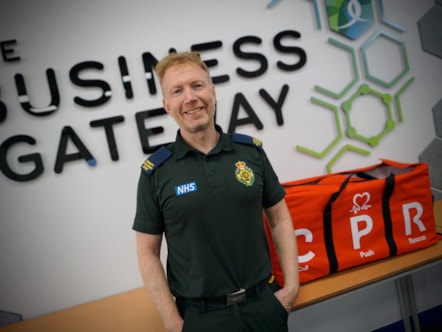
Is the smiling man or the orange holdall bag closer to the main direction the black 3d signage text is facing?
the smiling man

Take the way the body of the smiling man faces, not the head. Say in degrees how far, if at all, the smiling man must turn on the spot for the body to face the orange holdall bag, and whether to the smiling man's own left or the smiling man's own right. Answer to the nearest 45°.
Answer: approximately 135° to the smiling man's own left

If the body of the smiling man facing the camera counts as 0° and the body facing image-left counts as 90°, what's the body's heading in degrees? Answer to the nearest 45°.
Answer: approximately 0°

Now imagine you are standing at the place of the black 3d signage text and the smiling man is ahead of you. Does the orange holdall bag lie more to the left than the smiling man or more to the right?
left

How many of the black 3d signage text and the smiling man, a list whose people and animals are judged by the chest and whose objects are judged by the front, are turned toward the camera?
2

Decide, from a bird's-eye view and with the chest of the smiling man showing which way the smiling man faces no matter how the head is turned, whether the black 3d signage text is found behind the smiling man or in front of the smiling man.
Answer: behind

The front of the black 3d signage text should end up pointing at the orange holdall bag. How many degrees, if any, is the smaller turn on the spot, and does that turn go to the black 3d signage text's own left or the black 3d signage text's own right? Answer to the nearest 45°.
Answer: approximately 90° to the black 3d signage text's own left
